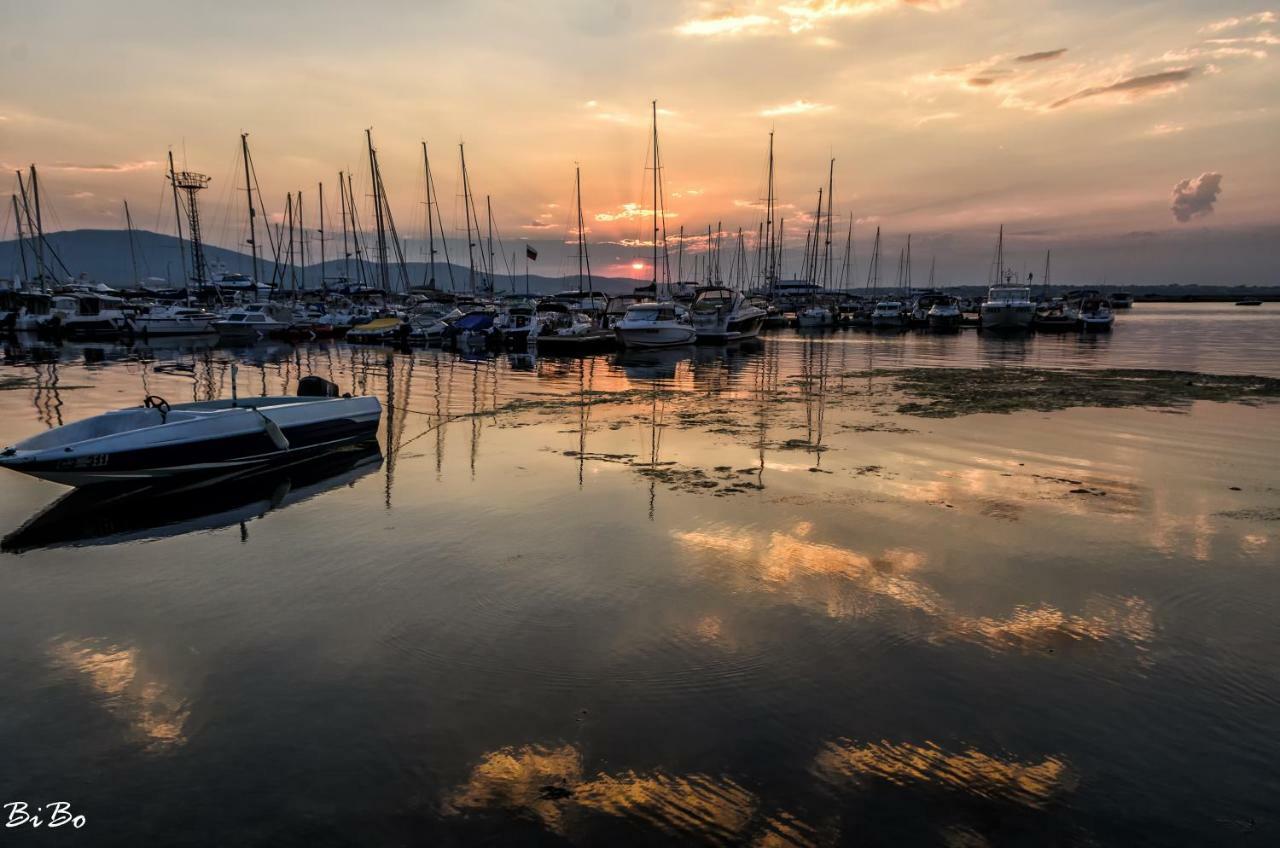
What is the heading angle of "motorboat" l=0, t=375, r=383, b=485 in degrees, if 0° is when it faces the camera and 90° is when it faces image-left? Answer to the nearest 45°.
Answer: approximately 45°

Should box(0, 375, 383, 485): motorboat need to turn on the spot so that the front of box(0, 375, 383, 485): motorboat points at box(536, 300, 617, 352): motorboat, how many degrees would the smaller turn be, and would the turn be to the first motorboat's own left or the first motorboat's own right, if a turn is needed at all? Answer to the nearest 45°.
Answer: approximately 180°
